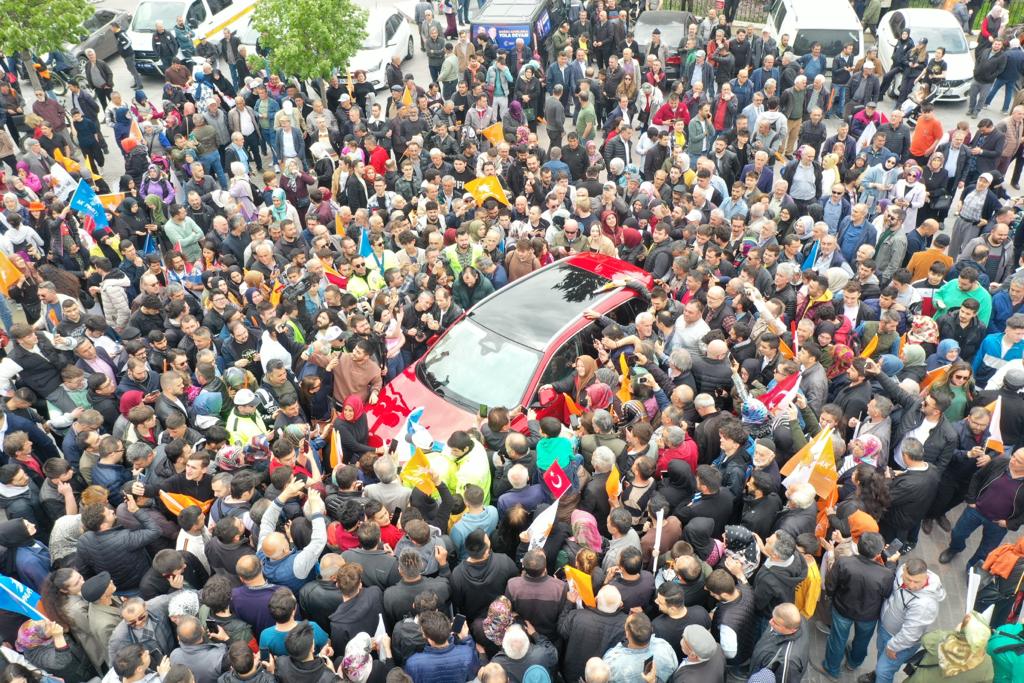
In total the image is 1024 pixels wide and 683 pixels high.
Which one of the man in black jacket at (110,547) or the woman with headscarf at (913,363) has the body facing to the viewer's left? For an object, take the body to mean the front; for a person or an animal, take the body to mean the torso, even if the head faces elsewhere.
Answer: the woman with headscarf

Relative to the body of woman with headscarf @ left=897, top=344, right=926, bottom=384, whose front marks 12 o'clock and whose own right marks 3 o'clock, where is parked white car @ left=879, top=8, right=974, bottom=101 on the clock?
The parked white car is roughly at 3 o'clock from the woman with headscarf.

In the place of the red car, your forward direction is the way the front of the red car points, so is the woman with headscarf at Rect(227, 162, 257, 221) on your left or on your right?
on your right

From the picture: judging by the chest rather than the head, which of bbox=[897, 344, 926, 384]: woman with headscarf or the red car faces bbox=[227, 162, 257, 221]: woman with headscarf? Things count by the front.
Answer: bbox=[897, 344, 926, 384]: woman with headscarf

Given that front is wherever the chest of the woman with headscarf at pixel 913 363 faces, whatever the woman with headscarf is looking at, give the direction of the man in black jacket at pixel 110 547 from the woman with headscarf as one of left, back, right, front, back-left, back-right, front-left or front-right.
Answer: front-left

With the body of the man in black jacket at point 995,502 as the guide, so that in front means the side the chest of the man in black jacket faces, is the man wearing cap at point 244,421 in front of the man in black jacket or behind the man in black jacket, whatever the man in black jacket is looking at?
in front

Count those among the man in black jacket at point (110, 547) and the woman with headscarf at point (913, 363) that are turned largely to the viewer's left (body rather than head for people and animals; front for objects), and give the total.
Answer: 1

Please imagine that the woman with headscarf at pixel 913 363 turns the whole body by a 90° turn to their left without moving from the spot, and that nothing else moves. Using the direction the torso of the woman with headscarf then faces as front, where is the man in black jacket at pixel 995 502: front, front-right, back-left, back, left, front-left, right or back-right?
front-left

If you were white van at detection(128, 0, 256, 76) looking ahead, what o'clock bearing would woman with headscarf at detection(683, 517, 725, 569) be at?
The woman with headscarf is roughly at 10 o'clock from the white van.

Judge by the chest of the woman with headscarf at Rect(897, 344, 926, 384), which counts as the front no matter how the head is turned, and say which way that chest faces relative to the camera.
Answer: to the viewer's left

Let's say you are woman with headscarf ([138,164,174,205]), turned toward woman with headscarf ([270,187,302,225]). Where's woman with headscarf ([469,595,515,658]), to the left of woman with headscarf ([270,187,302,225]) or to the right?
right

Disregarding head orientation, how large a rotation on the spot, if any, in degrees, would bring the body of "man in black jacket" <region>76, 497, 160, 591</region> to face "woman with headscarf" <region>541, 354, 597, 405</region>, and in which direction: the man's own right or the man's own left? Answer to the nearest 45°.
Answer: approximately 45° to the man's own right

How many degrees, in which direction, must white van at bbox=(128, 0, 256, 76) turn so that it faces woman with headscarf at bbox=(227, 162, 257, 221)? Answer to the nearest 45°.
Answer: approximately 45° to its left

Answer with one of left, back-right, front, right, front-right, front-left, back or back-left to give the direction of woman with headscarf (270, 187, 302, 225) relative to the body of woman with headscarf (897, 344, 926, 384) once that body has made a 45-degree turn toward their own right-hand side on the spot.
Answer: front-left

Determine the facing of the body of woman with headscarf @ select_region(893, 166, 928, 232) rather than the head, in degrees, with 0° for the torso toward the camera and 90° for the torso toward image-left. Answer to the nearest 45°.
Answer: approximately 45°

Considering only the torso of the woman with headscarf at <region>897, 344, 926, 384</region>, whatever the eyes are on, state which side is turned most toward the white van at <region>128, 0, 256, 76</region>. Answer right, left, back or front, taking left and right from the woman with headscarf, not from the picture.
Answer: front
